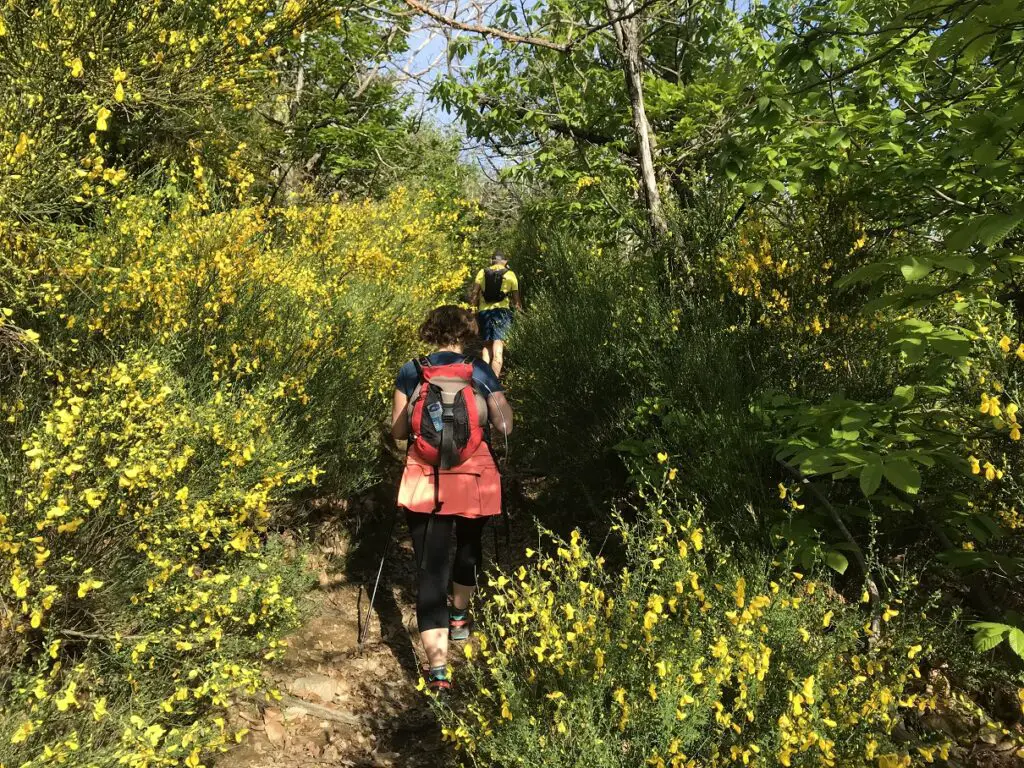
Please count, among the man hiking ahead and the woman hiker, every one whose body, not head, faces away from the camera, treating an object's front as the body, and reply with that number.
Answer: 2

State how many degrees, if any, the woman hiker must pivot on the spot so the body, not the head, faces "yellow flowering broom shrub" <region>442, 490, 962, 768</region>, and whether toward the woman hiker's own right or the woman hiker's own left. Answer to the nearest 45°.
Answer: approximately 135° to the woman hiker's own right

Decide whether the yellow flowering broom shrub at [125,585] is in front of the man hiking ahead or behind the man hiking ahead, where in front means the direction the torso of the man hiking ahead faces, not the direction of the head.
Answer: behind

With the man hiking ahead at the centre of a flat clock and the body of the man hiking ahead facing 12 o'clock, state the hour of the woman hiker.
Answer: The woman hiker is roughly at 6 o'clock from the man hiking ahead.

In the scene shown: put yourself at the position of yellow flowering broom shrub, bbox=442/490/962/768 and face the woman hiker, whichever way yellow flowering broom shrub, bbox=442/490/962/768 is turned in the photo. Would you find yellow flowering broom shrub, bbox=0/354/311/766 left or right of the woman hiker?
left

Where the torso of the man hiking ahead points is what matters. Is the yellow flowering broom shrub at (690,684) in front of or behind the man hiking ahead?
behind

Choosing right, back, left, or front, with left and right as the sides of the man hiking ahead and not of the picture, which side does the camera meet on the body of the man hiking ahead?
back

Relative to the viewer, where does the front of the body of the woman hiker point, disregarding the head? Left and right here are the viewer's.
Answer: facing away from the viewer
